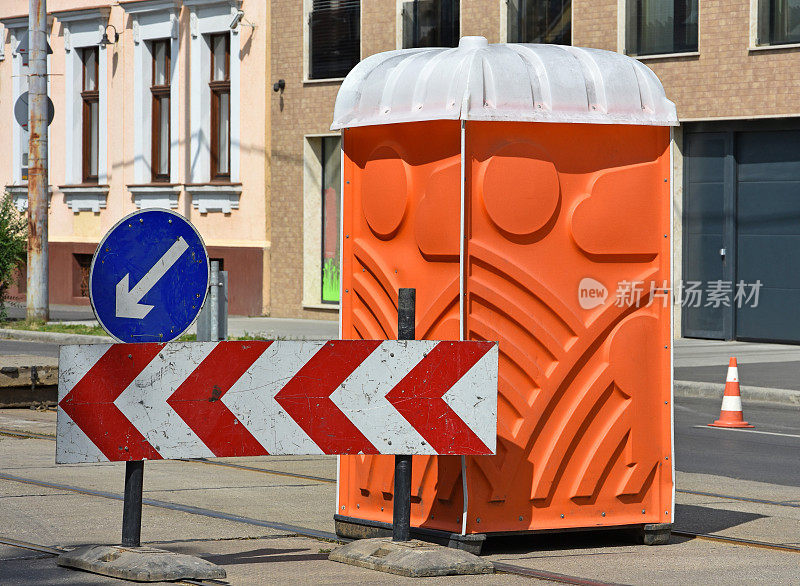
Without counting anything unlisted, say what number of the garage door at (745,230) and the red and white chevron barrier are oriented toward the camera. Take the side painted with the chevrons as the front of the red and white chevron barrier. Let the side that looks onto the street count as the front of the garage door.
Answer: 2

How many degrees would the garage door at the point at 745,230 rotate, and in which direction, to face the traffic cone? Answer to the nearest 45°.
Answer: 0° — it already faces it

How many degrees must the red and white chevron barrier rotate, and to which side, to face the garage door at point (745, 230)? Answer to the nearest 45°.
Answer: approximately 135° to its left

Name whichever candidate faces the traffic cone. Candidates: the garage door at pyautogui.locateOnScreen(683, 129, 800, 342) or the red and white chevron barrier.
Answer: the garage door

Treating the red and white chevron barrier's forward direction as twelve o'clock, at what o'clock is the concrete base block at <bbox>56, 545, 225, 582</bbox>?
The concrete base block is roughly at 3 o'clock from the red and white chevron barrier.

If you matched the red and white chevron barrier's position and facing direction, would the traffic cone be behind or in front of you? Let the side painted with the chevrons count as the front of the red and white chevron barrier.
behind

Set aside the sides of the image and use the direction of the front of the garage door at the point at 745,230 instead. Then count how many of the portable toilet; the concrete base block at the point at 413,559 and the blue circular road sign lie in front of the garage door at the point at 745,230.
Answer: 3

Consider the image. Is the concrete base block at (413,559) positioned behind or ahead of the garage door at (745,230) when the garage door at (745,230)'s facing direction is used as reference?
ahead

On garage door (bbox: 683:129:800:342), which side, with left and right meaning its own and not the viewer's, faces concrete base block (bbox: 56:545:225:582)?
front

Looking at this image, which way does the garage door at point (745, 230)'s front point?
toward the camera

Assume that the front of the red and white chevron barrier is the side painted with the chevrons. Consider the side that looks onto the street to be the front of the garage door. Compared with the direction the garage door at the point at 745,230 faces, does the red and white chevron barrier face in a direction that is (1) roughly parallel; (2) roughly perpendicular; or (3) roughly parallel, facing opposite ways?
roughly parallel

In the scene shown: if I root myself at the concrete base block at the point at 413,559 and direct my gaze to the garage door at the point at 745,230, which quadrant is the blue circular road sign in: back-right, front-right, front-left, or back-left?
back-left

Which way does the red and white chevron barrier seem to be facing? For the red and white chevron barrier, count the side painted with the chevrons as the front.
toward the camera
